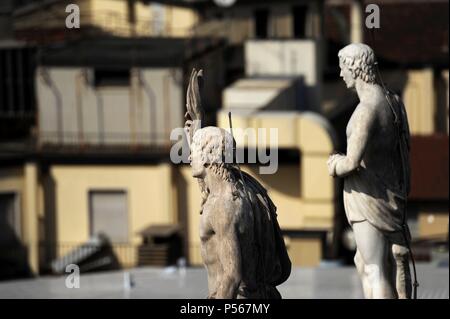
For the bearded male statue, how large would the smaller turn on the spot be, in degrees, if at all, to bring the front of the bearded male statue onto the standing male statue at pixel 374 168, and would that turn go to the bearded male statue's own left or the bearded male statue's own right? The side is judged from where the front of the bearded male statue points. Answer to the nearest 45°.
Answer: approximately 135° to the bearded male statue's own right

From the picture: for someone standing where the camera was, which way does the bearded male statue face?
facing to the left of the viewer
